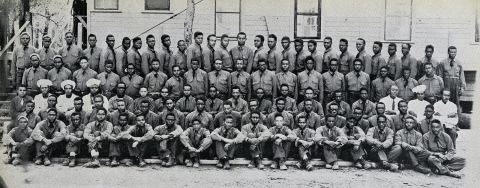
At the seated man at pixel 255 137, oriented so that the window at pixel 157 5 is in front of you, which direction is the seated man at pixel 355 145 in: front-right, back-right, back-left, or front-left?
back-right

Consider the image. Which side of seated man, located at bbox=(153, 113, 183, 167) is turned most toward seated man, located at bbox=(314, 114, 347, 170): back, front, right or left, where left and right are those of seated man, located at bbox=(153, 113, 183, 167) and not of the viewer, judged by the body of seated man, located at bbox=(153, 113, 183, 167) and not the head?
left

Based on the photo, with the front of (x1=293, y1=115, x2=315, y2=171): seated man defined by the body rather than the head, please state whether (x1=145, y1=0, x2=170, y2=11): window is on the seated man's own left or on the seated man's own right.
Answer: on the seated man's own right

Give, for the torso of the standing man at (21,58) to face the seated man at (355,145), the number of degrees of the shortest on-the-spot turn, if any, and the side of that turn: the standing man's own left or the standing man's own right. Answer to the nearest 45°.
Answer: approximately 45° to the standing man's own left

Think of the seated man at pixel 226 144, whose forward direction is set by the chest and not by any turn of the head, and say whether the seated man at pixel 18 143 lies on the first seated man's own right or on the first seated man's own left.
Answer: on the first seated man's own right

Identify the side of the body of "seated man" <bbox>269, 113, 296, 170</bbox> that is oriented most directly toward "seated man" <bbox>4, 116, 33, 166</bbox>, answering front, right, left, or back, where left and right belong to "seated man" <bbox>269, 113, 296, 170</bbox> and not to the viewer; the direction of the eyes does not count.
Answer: right

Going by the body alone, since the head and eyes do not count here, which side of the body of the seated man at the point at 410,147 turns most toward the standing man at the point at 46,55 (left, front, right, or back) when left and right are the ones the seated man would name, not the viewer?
right

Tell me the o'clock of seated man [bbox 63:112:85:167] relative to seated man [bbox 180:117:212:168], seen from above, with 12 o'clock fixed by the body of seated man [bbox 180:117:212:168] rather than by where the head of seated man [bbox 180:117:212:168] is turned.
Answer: seated man [bbox 63:112:85:167] is roughly at 3 o'clock from seated man [bbox 180:117:212:168].
